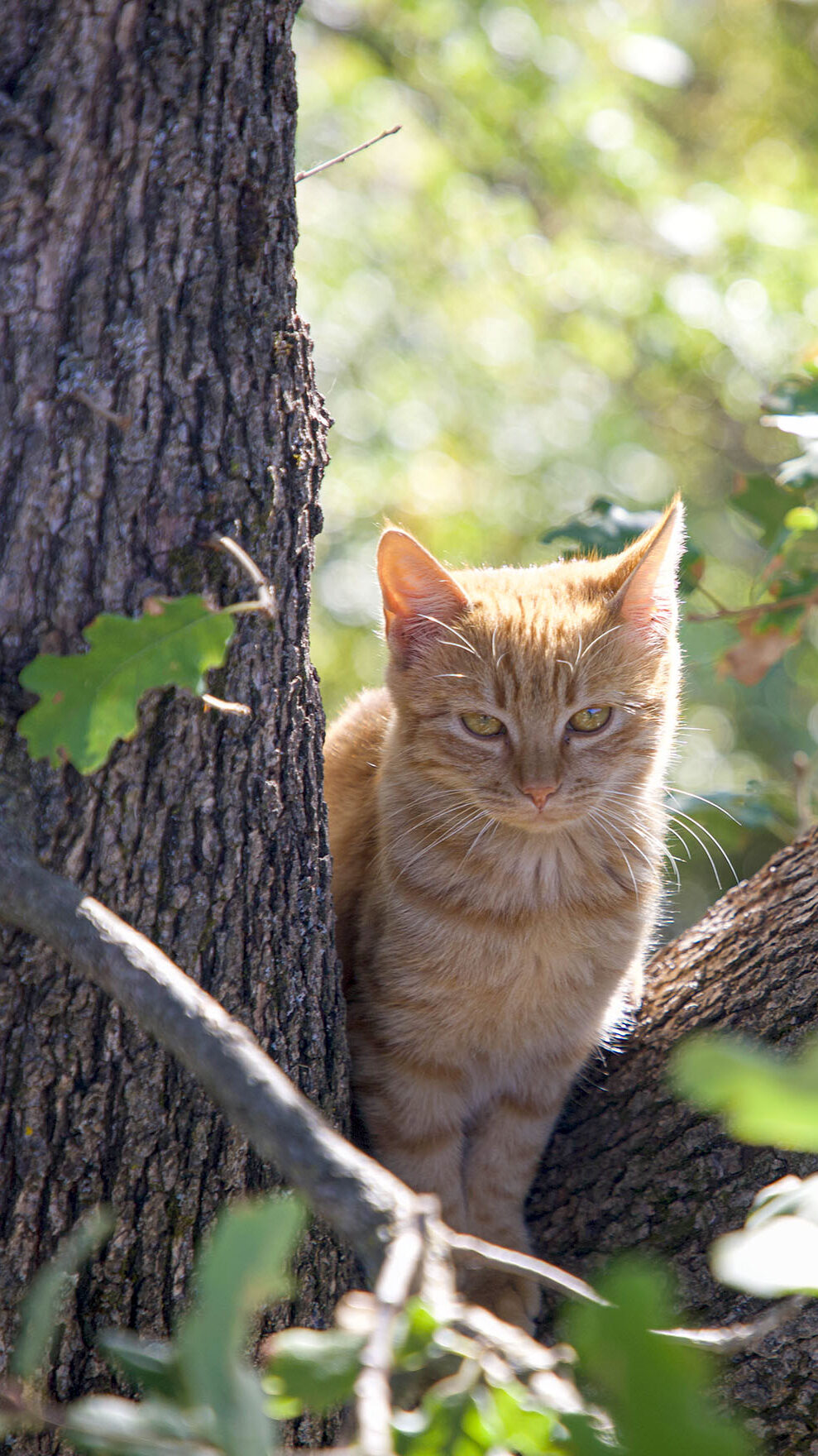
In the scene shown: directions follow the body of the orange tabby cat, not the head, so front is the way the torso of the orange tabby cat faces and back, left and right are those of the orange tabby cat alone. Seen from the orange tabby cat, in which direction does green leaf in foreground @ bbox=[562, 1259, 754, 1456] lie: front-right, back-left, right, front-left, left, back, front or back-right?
front

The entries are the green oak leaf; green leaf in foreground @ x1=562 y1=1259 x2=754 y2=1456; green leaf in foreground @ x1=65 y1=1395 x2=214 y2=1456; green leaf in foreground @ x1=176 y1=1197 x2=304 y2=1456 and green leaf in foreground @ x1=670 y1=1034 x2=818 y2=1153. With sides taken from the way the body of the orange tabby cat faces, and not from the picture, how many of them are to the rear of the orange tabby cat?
0

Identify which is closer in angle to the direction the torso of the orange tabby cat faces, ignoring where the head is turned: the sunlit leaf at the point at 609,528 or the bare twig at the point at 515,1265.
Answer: the bare twig

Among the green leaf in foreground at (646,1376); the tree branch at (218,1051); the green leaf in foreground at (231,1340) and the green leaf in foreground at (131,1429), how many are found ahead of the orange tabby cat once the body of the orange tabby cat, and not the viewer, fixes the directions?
4

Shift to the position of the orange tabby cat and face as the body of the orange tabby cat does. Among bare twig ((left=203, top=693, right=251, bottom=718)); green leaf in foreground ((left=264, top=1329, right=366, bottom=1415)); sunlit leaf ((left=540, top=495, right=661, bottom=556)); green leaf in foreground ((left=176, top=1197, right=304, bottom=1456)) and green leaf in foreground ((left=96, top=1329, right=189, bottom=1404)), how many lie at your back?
1

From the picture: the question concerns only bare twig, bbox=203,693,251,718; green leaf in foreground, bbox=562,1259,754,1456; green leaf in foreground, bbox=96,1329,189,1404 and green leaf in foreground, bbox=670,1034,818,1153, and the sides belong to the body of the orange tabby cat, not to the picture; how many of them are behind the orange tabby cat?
0

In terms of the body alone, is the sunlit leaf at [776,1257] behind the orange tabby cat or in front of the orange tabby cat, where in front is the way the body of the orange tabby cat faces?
in front

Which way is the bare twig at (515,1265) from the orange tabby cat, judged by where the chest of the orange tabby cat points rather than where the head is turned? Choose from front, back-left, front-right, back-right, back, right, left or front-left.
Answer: front

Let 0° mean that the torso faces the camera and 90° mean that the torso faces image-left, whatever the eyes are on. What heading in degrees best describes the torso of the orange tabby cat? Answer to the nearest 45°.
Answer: approximately 0°

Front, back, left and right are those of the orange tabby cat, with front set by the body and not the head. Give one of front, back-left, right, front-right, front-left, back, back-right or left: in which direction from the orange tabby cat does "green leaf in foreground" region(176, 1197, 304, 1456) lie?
front

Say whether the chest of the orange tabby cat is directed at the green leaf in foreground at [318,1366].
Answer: yes

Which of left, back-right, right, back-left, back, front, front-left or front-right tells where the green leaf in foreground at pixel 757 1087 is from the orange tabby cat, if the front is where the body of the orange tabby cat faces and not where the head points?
front

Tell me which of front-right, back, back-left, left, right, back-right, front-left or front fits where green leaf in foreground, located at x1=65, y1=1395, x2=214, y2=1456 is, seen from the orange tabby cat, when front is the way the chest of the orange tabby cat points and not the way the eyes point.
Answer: front

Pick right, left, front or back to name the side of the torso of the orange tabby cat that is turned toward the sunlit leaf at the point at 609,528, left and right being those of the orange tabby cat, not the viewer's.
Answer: back
